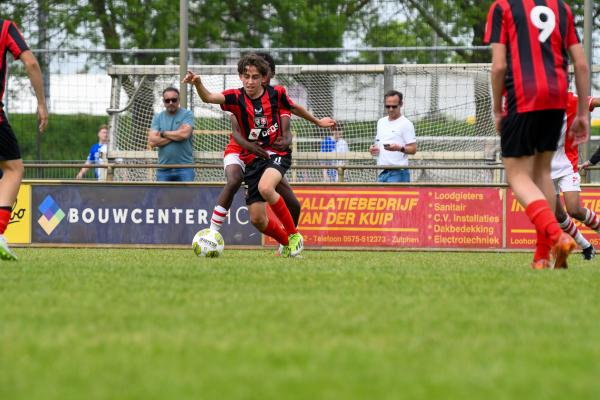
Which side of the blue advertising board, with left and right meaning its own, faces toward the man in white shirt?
left

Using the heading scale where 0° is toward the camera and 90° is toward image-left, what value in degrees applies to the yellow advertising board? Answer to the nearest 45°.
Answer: approximately 0°

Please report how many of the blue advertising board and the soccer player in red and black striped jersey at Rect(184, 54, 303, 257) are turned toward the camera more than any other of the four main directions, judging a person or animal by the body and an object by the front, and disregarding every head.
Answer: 2

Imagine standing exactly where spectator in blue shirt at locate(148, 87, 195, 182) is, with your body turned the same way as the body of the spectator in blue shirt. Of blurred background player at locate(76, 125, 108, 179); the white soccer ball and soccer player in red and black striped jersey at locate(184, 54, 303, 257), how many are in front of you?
2

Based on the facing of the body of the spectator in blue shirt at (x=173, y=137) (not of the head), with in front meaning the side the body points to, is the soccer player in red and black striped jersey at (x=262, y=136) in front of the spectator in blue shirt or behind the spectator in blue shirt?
in front

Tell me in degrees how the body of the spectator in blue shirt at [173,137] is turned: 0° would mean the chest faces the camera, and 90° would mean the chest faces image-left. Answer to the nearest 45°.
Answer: approximately 0°
